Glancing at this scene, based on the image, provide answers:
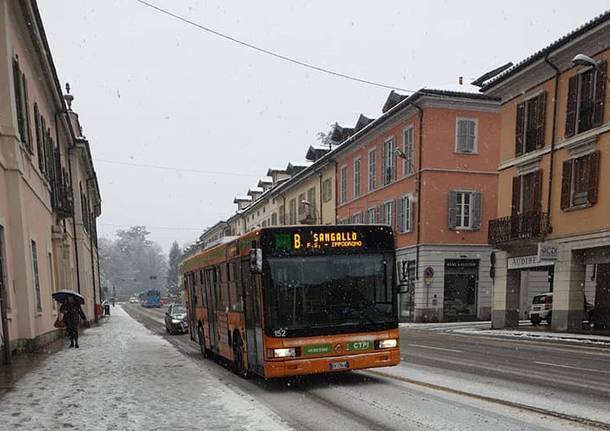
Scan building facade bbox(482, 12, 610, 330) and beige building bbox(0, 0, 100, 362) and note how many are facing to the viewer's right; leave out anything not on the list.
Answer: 1

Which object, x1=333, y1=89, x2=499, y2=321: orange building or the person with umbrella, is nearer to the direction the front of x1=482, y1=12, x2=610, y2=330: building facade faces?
the person with umbrella

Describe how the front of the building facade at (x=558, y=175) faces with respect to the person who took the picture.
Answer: facing the viewer and to the left of the viewer

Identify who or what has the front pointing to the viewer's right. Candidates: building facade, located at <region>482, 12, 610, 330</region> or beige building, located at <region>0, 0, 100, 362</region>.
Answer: the beige building

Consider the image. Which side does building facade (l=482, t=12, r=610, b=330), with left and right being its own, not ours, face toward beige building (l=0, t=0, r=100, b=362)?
front

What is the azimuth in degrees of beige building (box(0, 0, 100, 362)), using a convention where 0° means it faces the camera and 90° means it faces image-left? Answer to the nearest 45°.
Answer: approximately 270°
